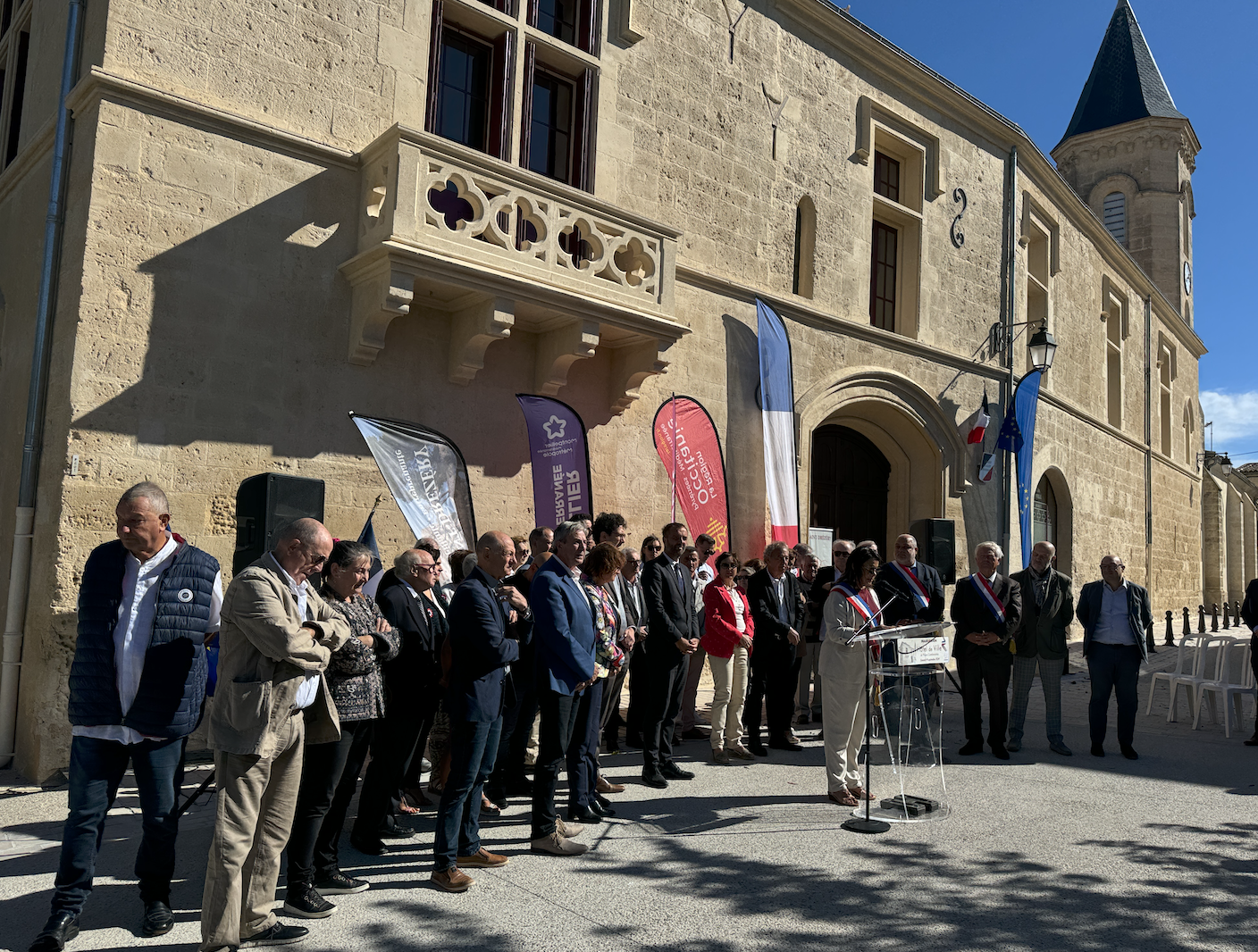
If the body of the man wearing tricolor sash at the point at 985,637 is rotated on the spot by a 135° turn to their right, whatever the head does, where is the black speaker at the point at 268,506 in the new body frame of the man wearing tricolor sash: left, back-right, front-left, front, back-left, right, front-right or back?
left

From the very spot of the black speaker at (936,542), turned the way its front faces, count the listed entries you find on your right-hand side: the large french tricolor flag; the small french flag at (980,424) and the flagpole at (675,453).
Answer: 2

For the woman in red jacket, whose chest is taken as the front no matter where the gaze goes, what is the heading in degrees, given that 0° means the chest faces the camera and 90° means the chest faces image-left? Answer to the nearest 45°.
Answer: approximately 315°

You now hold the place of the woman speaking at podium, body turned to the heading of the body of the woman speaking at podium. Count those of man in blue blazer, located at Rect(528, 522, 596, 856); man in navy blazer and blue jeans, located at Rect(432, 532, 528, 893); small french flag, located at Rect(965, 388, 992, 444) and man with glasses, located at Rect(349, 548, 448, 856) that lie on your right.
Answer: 3

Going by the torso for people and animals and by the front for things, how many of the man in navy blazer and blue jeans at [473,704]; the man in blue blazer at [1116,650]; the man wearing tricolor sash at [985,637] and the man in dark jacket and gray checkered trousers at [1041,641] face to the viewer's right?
1

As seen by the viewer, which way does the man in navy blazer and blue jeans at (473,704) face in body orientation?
to the viewer's right

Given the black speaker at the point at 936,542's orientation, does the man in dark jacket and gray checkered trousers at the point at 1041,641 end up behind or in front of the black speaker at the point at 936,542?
in front

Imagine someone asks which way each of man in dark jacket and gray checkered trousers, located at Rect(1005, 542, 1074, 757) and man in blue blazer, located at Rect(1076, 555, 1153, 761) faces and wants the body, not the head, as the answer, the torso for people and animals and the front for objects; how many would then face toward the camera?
2

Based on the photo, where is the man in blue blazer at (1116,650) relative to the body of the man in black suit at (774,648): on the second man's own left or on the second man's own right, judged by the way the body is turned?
on the second man's own left

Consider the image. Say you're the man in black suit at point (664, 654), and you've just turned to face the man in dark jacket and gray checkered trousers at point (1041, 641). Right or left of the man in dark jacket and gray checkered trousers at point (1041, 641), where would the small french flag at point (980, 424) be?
left

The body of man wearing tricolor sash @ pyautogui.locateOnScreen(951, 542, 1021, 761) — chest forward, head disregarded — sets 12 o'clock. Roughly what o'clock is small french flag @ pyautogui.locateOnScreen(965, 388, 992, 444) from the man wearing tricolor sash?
The small french flag is roughly at 6 o'clock from the man wearing tricolor sash.

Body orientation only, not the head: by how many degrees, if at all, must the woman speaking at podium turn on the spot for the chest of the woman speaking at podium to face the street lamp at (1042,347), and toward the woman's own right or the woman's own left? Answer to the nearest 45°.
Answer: approximately 135° to the woman's own left
